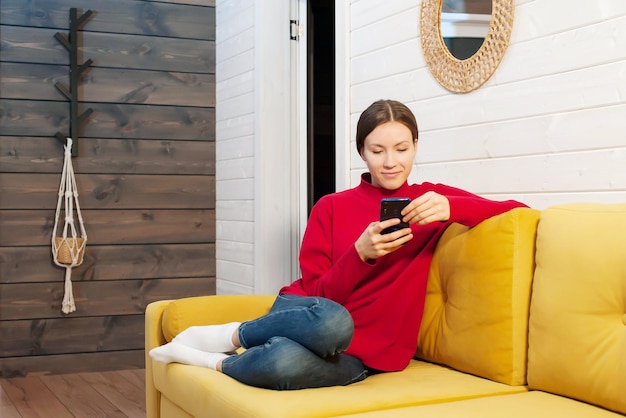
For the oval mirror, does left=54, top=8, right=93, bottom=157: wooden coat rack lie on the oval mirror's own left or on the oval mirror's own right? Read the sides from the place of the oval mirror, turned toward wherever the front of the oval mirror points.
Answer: on the oval mirror's own right

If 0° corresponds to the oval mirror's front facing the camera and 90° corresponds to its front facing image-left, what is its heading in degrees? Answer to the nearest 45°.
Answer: approximately 45°

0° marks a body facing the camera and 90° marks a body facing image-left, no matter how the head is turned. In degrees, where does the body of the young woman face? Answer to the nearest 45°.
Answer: approximately 0°

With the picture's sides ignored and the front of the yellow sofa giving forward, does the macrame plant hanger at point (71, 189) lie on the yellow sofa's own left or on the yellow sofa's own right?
on the yellow sofa's own right

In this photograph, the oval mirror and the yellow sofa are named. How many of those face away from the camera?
0

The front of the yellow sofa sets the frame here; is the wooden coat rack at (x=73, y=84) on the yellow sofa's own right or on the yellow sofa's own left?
on the yellow sofa's own right
